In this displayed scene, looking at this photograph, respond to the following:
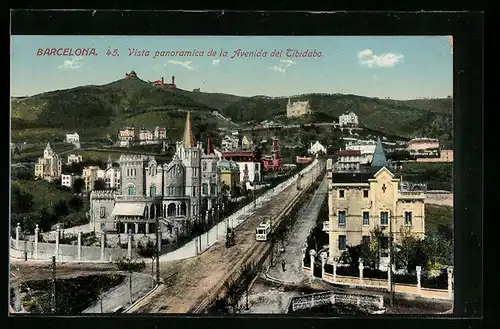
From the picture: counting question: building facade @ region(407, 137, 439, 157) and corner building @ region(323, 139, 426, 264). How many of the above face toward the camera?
2
